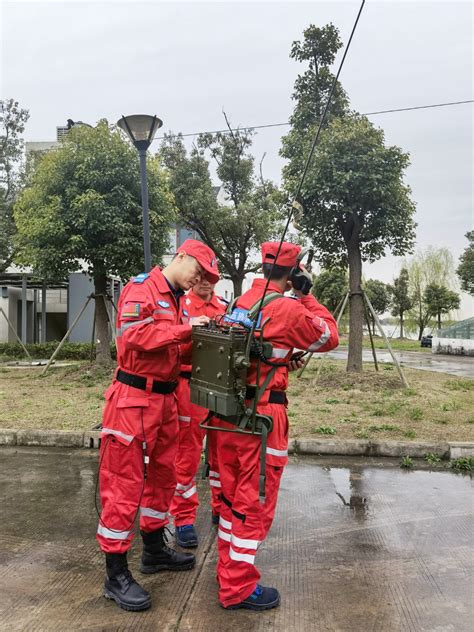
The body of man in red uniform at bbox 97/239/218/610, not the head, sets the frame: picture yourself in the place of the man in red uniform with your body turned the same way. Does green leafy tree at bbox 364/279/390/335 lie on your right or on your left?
on your left

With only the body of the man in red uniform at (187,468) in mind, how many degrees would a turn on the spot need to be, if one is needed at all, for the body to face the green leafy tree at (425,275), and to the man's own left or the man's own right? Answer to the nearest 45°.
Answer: approximately 135° to the man's own left

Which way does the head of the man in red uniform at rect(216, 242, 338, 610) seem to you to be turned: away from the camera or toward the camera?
away from the camera

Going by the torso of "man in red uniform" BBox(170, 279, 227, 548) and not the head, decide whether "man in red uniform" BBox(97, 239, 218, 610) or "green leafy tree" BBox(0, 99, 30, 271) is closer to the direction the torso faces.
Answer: the man in red uniform

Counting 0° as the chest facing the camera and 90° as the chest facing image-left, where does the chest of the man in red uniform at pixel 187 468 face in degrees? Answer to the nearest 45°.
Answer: approximately 0°

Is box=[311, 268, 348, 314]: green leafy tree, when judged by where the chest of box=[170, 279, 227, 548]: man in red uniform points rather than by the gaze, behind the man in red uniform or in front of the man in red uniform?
behind

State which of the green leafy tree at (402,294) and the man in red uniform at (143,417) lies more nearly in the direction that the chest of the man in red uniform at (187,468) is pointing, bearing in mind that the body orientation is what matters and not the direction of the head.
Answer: the man in red uniform

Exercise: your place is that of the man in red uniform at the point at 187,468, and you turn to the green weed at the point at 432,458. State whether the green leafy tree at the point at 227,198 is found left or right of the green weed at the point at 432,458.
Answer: left

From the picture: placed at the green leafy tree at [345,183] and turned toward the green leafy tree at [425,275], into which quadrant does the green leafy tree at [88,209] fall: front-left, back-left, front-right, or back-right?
back-left

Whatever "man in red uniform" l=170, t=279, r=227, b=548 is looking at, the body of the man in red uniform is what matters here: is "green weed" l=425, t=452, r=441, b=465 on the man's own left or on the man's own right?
on the man's own left
